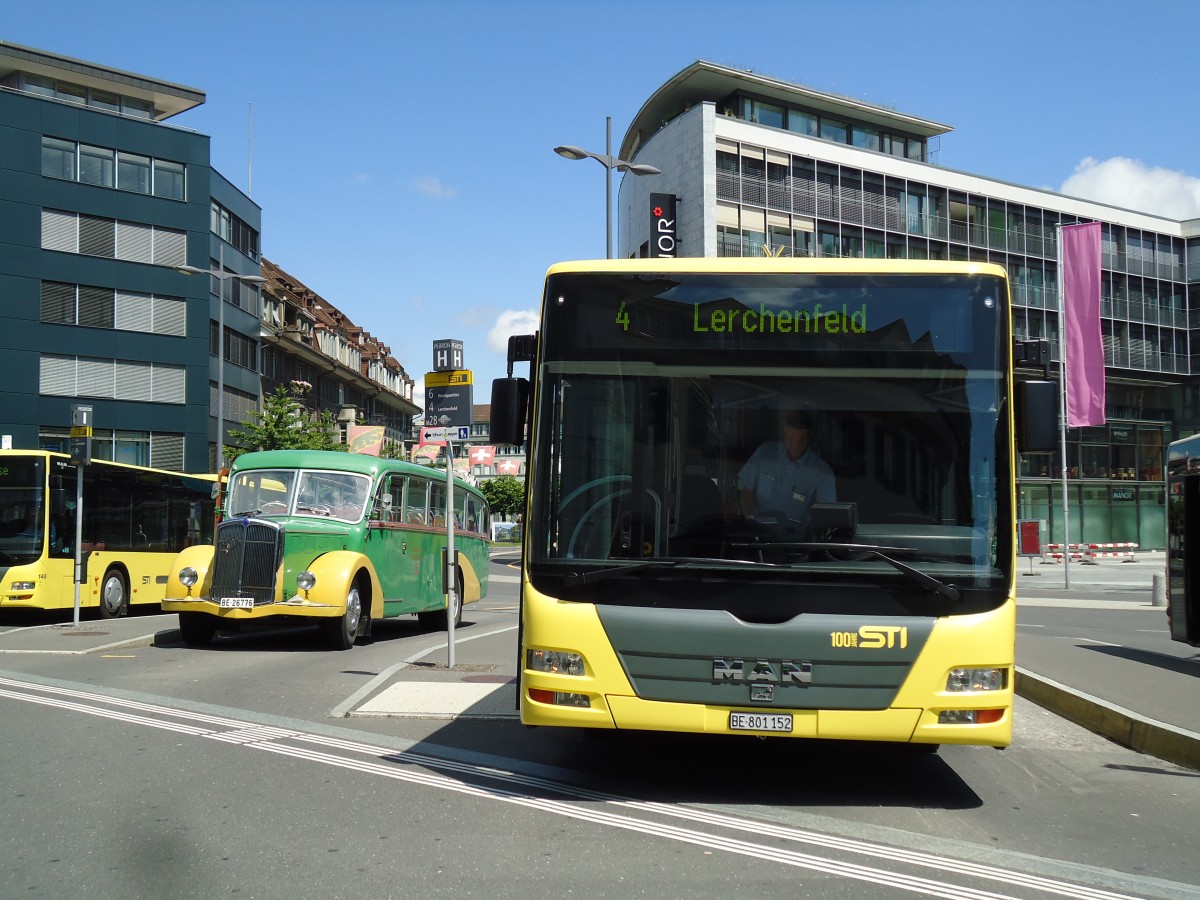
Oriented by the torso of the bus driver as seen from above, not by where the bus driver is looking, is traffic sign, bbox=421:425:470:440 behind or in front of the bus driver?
behind

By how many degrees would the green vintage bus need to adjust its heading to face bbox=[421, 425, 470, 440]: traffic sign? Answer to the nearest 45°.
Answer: approximately 90° to its left

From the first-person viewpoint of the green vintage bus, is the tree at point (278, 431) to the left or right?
on its right

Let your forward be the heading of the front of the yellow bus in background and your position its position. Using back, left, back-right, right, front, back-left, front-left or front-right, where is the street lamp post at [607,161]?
back-left

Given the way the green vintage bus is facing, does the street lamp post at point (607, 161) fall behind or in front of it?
behind
